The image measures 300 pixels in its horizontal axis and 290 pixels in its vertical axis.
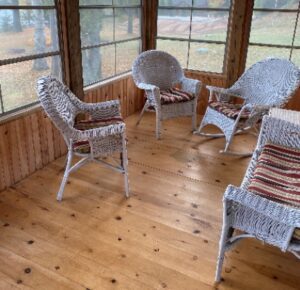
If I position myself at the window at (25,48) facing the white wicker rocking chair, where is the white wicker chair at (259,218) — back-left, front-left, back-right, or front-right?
front-right

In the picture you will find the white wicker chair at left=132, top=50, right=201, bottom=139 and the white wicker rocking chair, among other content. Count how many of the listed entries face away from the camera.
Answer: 0

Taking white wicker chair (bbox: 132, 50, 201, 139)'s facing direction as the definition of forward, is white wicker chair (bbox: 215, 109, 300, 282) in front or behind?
in front

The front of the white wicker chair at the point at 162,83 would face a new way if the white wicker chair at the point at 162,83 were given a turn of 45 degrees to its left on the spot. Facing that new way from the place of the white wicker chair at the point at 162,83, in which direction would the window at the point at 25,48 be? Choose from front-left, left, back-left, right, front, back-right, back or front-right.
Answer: back-right

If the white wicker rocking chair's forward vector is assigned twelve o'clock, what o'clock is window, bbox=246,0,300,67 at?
The window is roughly at 5 o'clock from the white wicker rocking chair.

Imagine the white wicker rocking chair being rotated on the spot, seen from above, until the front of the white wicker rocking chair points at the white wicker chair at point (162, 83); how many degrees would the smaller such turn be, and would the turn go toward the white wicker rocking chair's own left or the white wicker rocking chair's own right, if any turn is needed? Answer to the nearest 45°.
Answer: approximately 45° to the white wicker rocking chair's own right

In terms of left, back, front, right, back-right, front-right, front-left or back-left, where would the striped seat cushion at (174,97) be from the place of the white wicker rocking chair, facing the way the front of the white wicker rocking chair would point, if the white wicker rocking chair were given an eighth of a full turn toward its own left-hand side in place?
right

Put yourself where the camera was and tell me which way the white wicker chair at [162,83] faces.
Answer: facing the viewer and to the right of the viewer

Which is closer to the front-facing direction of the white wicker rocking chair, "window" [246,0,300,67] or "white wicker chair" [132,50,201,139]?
the white wicker chair

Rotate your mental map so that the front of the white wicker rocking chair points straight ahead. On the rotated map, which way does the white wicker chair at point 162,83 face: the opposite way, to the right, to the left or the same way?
to the left

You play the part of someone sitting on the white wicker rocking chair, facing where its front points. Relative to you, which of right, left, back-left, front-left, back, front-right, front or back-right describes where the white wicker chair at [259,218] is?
front-left

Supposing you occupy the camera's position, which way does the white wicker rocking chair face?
facing the viewer and to the left of the viewer
